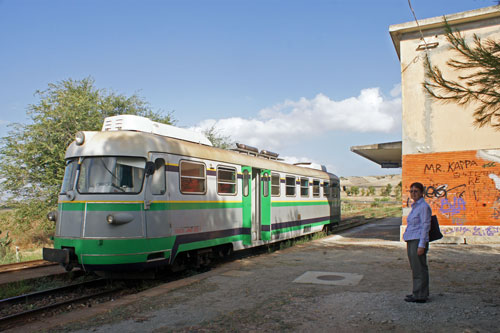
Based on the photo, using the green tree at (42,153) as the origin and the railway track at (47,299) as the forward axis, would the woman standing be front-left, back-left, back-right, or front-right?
front-left

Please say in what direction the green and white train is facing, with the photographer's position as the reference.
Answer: facing the viewer and to the left of the viewer

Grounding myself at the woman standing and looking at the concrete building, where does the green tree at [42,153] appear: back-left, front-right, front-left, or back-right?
front-left

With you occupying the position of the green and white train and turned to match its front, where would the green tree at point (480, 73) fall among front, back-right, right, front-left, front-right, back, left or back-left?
left

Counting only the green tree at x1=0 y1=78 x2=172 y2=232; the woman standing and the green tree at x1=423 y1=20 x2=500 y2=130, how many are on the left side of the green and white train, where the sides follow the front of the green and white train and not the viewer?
2

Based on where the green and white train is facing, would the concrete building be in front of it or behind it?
behind

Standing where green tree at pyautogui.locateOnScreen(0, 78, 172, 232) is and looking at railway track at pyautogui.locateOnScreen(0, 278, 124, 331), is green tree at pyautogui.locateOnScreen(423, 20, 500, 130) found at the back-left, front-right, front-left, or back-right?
front-left

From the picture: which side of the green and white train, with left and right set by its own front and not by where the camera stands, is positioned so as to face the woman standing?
left
